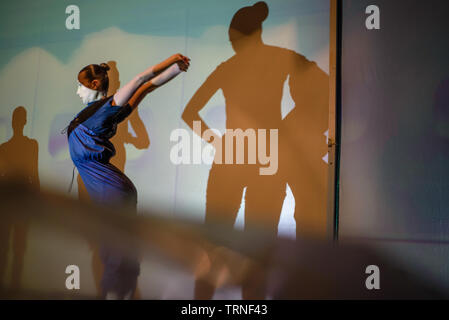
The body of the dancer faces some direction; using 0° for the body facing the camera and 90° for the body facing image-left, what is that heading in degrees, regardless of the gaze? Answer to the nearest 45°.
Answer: approximately 90°
